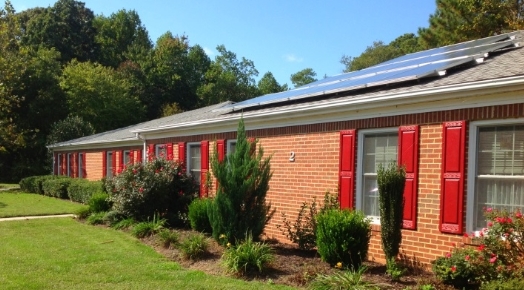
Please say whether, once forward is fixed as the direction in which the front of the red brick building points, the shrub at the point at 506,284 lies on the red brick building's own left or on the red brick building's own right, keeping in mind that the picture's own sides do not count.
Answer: on the red brick building's own left

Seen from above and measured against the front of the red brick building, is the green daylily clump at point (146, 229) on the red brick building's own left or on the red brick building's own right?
on the red brick building's own right

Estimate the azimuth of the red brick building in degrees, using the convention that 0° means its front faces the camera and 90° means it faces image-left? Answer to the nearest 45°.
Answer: approximately 45°

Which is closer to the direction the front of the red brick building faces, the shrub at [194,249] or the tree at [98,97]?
the shrub

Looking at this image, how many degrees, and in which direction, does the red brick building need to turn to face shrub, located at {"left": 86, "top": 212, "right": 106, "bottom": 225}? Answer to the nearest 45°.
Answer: approximately 90° to its right

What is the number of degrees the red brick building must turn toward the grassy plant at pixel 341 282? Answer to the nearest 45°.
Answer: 0° — it already faces it

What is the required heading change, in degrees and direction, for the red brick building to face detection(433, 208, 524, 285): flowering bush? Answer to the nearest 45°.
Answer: approximately 45° to its left

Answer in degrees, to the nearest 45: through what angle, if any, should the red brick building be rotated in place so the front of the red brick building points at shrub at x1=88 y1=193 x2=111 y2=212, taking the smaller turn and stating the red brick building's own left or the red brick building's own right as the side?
approximately 90° to the red brick building's own right

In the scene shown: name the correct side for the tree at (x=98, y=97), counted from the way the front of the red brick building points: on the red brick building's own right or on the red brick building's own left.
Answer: on the red brick building's own right

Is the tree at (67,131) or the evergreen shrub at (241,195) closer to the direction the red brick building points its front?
the evergreen shrub
